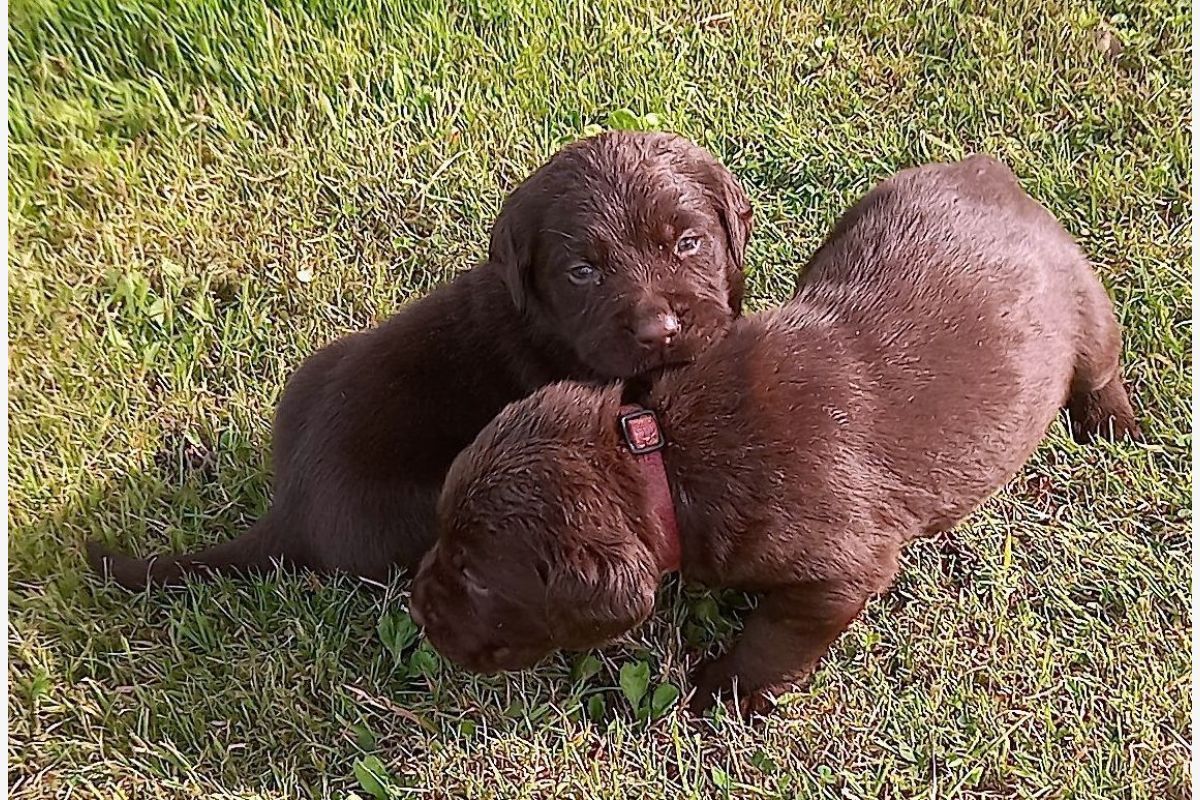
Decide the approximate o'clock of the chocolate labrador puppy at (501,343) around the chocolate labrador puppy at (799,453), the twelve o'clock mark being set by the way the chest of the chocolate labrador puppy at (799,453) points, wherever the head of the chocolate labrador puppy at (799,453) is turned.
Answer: the chocolate labrador puppy at (501,343) is roughly at 2 o'clock from the chocolate labrador puppy at (799,453).

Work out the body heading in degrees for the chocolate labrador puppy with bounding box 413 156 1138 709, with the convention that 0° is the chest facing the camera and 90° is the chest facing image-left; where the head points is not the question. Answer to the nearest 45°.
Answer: approximately 45°
